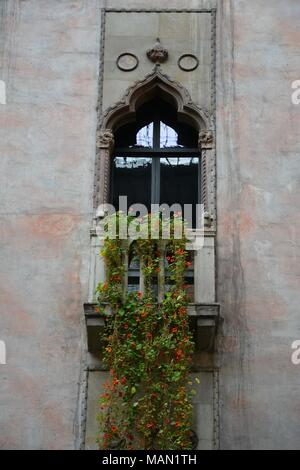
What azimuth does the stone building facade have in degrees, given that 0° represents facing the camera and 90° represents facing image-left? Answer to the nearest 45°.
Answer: approximately 0°
